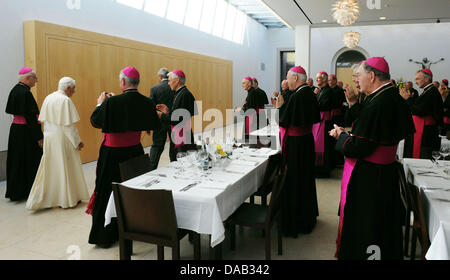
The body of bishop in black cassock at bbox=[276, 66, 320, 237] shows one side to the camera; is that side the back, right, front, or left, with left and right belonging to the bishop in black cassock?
left

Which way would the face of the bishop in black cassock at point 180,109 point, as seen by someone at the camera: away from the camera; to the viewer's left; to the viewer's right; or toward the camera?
to the viewer's left

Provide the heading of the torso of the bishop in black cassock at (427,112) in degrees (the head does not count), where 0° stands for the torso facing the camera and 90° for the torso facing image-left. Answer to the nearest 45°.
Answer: approximately 90°

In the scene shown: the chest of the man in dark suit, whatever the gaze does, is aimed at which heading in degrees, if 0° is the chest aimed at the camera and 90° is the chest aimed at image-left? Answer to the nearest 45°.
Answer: approximately 135°

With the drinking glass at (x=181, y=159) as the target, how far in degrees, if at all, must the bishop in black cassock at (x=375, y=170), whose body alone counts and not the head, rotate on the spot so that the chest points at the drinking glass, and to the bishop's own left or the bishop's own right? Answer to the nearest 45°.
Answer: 0° — they already face it

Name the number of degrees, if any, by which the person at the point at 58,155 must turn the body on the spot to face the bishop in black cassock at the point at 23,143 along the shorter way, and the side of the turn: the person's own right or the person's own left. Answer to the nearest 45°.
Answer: approximately 90° to the person's own left

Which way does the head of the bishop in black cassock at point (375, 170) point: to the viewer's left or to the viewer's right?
to the viewer's left

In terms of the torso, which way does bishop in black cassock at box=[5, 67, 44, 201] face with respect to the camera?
to the viewer's right

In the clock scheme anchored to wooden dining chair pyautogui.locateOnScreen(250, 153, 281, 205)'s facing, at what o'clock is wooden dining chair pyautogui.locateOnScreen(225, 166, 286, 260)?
wooden dining chair pyautogui.locateOnScreen(225, 166, 286, 260) is roughly at 9 o'clock from wooden dining chair pyautogui.locateOnScreen(250, 153, 281, 205).

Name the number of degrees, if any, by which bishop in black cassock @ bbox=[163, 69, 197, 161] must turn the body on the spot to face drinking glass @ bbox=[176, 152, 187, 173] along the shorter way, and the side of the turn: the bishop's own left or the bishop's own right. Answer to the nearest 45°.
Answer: approximately 90° to the bishop's own left

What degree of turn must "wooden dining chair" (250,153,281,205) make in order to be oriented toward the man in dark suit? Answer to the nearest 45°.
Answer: approximately 45° to its right

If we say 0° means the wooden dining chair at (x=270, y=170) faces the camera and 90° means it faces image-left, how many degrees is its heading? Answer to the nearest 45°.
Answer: approximately 90°

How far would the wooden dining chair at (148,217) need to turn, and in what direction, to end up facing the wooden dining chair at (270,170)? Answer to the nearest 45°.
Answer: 0° — it already faces it
